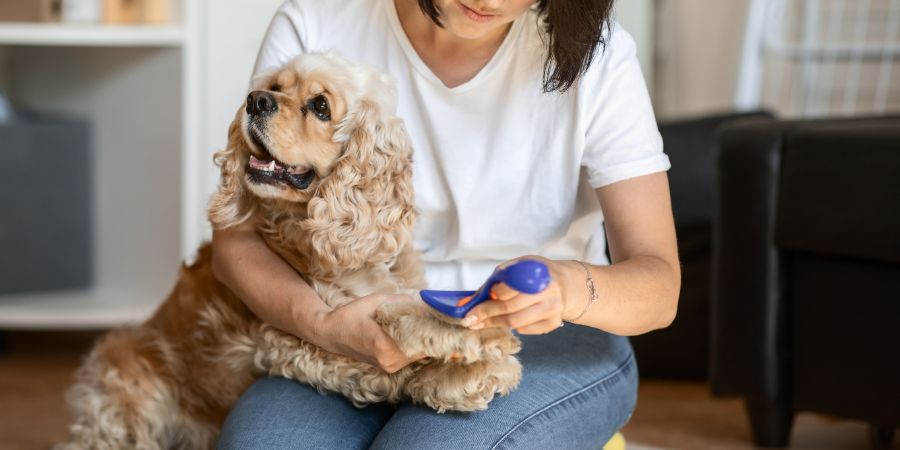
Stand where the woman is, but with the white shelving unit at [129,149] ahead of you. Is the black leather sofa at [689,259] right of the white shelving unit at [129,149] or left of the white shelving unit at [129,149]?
right

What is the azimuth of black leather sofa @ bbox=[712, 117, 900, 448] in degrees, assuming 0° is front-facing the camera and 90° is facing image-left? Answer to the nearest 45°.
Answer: approximately 0°

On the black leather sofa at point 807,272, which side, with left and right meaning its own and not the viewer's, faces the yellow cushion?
front

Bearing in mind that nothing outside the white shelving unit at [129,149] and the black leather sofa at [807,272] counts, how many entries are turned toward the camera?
2

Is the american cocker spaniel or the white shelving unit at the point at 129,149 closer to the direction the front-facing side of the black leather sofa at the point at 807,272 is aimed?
the american cocker spaniel

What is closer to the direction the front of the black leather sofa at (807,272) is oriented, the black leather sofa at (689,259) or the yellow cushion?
the yellow cushion

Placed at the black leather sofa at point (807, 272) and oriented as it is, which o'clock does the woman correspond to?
The woman is roughly at 1 o'clock from the black leather sofa.

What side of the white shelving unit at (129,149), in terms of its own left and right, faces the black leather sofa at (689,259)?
left

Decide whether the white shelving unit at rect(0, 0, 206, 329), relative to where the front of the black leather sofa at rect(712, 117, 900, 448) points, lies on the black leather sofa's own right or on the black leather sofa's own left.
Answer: on the black leather sofa's own right
